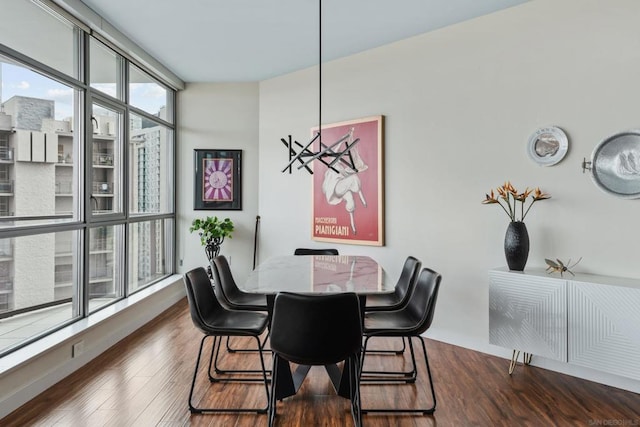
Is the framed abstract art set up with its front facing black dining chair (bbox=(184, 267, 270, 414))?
yes

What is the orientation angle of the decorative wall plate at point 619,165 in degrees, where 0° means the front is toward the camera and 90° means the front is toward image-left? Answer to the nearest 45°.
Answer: approximately 0°

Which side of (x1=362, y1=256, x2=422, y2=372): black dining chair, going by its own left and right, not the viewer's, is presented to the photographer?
left

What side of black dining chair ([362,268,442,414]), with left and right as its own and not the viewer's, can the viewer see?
left

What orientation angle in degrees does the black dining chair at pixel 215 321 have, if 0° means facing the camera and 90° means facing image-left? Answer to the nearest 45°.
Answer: approximately 270°

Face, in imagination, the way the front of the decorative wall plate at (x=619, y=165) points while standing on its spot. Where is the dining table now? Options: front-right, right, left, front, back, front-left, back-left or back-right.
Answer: front-right

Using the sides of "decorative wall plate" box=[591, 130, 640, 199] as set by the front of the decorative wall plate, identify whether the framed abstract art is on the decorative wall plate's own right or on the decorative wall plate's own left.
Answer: on the decorative wall plate's own right

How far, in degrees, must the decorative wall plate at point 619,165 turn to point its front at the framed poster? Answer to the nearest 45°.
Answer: approximately 90° to its right

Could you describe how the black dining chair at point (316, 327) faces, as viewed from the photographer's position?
facing away from the viewer

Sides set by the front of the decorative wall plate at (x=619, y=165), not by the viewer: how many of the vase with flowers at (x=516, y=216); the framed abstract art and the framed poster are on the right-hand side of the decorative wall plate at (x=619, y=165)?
3

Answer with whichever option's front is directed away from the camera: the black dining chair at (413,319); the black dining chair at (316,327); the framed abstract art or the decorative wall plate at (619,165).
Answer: the black dining chair at (316,327)

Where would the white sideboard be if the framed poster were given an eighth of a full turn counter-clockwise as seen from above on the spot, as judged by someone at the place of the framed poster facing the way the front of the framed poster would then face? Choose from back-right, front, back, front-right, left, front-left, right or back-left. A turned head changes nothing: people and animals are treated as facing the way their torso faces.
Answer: front-left
